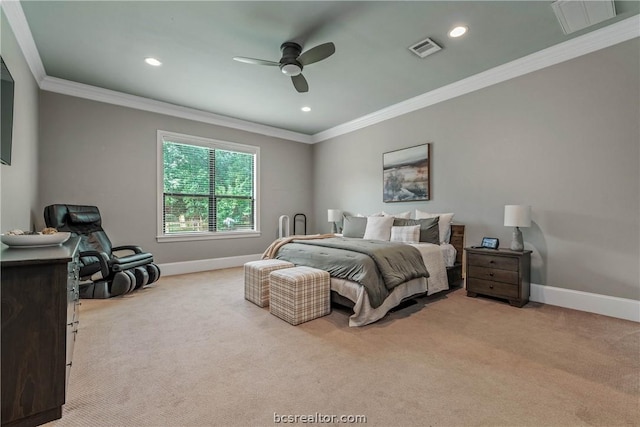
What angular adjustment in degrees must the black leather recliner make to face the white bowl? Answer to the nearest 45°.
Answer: approximately 45° to its right

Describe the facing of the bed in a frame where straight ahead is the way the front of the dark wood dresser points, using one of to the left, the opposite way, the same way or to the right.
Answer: the opposite way

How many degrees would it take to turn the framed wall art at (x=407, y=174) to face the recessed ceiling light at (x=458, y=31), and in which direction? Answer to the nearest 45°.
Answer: approximately 45° to its left

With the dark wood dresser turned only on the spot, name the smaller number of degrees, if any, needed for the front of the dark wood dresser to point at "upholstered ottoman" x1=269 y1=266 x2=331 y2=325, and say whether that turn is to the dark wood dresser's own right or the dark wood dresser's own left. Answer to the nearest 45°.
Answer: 0° — it already faces it

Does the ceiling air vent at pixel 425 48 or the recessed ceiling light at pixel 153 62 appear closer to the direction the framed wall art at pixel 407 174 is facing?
the recessed ceiling light

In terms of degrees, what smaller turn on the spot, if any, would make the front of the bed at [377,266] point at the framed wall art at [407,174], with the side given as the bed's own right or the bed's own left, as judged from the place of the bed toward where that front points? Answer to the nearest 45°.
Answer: approximately 135° to the bed's own right

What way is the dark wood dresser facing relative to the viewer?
to the viewer's right

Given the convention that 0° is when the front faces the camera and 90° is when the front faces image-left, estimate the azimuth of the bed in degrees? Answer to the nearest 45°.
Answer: approximately 45°

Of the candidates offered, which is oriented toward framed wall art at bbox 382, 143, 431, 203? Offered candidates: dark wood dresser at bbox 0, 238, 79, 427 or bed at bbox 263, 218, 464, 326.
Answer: the dark wood dresser
